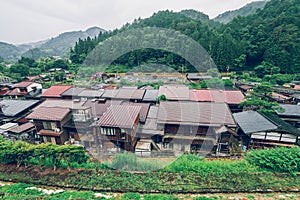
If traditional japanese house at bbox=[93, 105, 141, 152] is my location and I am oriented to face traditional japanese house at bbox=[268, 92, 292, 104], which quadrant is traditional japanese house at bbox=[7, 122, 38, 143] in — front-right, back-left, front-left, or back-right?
back-left

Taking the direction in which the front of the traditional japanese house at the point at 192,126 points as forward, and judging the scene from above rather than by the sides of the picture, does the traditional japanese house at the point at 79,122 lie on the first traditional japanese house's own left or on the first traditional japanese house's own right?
on the first traditional japanese house's own right

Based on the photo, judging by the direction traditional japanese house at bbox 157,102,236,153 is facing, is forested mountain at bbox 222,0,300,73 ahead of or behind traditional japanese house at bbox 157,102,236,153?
behind

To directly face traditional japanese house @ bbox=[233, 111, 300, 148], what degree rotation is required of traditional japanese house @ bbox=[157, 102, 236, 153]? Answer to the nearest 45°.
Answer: approximately 90° to its left

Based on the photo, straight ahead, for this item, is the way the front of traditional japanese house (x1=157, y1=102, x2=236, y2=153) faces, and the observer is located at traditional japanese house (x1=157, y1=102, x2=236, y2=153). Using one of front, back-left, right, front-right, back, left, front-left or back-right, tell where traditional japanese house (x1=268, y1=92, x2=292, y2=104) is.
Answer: back-left

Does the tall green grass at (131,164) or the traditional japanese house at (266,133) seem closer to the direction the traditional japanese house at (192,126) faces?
the tall green grass

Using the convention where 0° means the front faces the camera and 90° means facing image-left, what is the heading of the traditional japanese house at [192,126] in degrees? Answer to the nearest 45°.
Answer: approximately 0°

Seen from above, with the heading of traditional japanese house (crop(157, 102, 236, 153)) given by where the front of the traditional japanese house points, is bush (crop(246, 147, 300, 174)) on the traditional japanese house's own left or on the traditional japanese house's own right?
on the traditional japanese house's own left

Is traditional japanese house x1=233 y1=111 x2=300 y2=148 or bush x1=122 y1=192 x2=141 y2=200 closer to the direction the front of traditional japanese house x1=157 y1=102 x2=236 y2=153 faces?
the bush
